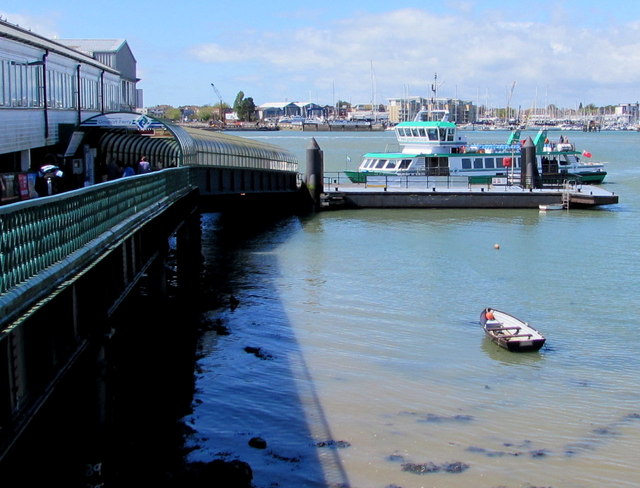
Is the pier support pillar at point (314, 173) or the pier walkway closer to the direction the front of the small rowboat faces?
the pier support pillar

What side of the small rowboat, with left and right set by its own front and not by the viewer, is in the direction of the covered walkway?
front

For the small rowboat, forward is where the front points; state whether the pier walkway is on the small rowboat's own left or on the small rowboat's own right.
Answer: on the small rowboat's own left

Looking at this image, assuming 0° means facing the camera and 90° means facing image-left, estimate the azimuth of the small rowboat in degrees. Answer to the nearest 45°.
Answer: approximately 135°

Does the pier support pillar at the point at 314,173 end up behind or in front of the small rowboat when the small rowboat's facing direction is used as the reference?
in front

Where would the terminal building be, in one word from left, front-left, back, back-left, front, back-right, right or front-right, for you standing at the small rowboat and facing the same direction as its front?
front-left
